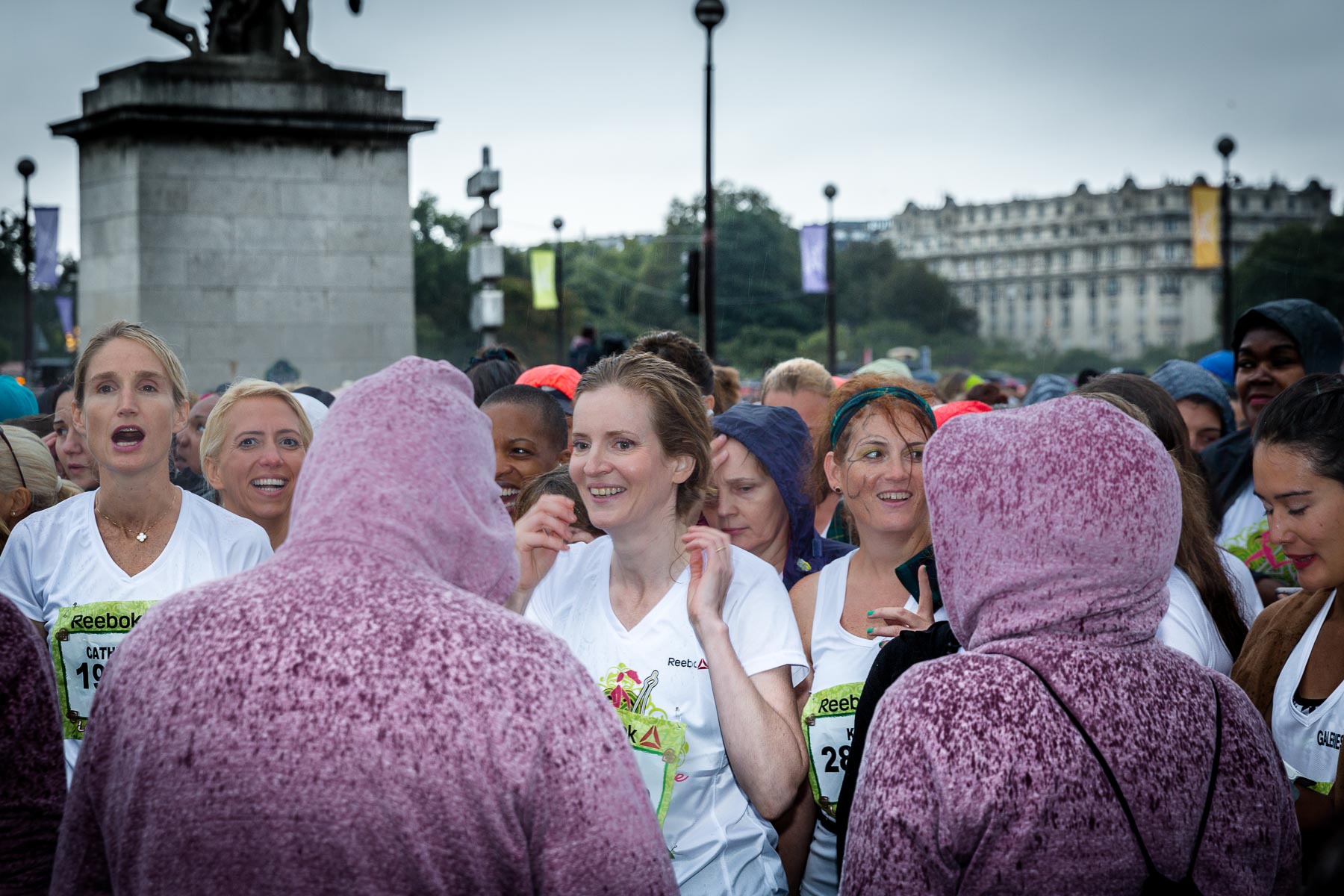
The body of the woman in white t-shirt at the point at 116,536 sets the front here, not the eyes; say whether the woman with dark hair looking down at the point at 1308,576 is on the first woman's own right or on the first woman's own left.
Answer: on the first woman's own left

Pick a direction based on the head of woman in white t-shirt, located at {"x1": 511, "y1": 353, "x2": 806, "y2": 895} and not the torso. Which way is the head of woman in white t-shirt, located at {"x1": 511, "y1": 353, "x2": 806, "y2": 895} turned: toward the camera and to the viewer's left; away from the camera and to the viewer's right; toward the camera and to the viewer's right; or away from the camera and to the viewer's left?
toward the camera and to the viewer's left

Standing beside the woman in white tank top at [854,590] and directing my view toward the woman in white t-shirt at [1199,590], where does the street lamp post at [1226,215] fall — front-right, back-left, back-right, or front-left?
front-left

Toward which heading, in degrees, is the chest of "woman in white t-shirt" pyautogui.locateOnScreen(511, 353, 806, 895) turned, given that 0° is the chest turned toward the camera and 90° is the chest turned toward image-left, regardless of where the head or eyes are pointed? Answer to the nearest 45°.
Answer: approximately 45°

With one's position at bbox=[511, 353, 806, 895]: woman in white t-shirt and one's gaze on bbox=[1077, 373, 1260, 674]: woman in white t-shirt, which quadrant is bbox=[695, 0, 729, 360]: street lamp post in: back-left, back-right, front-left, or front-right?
front-left

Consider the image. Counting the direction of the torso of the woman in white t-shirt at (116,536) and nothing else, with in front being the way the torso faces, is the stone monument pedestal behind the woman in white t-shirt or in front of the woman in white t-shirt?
behind

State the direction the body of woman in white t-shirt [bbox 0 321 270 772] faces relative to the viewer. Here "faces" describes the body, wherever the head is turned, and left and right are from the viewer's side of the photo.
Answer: facing the viewer

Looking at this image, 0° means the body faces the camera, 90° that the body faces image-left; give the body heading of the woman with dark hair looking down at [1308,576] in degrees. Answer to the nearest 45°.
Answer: approximately 45°

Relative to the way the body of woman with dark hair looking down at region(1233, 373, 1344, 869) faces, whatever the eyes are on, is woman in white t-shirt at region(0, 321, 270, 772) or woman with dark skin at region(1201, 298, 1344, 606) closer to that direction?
the woman in white t-shirt
